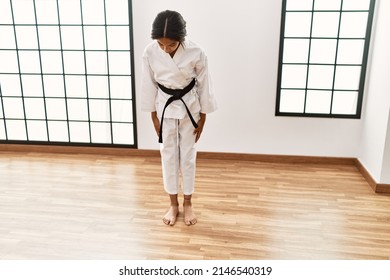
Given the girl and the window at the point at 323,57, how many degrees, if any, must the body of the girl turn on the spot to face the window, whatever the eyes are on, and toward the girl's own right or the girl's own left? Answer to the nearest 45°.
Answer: approximately 135° to the girl's own left

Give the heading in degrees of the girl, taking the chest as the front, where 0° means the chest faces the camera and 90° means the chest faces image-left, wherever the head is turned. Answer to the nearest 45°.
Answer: approximately 0°

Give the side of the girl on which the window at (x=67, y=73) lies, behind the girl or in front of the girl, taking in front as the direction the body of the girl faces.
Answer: behind
